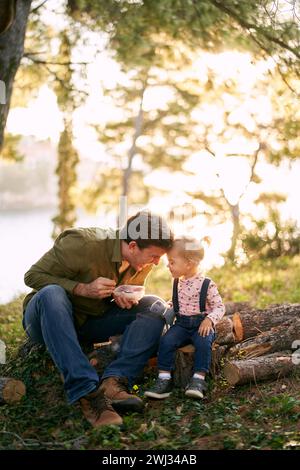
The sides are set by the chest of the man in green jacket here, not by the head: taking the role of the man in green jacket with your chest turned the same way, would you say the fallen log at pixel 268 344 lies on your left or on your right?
on your left

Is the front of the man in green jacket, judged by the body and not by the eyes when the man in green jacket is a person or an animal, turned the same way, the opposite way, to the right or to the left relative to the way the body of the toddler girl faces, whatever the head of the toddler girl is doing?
to the left

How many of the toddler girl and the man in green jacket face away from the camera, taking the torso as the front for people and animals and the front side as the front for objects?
0

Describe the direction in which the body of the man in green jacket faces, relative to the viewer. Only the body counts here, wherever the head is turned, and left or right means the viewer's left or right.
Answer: facing the viewer and to the right of the viewer

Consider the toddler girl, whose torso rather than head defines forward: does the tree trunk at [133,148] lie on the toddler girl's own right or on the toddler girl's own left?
on the toddler girl's own right

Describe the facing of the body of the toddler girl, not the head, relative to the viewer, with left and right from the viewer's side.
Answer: facing the viewer and to the left of the viewer

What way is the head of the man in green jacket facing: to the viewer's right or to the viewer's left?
to the viewer's right

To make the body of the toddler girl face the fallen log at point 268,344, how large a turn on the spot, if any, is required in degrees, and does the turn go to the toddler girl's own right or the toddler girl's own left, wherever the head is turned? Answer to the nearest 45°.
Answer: approximately 90° to the toddler girl's own left
